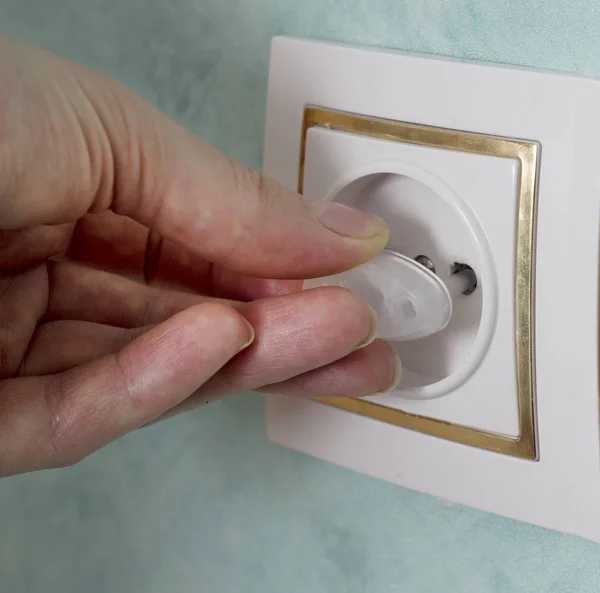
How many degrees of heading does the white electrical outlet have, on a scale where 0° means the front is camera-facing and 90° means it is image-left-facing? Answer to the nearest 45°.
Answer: approximately 45°
